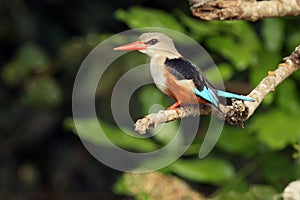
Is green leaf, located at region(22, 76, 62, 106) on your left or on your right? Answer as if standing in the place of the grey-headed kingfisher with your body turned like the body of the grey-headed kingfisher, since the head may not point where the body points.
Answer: on your right

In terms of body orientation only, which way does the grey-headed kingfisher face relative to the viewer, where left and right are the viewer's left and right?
facing to the left of the viewer

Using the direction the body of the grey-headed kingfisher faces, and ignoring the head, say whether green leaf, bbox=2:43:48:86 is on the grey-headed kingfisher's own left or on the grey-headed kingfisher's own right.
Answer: on the grey-headed kingfisher's own right
